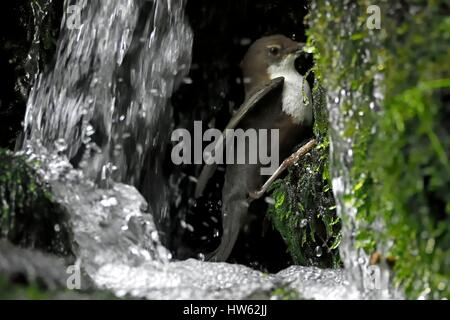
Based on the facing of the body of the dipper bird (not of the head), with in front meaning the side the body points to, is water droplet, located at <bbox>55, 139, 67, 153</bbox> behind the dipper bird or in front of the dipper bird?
behind

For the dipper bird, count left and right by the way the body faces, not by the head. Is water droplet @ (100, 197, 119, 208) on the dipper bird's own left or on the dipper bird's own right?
on the dipper bird's own right

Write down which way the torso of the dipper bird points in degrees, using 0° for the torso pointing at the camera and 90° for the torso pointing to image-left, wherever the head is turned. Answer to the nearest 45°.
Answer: approximately 270°
